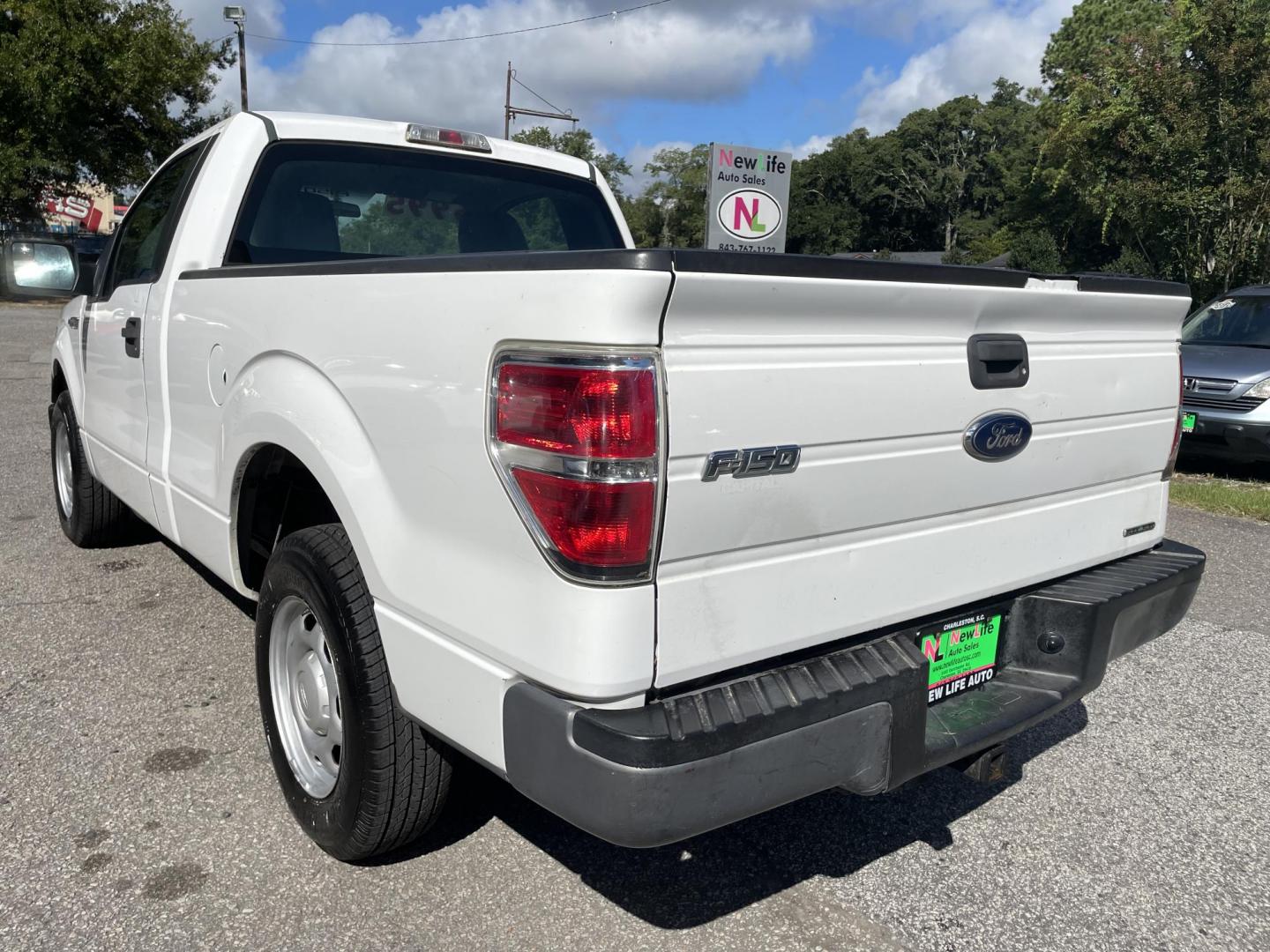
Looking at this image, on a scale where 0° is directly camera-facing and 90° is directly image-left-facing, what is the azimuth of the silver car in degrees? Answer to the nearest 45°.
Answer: approximately 45°

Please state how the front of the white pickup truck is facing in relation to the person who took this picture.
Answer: facing away from the viewer and to the left of the viewer

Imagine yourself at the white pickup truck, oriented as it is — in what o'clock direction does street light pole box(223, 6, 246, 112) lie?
The street light pole is roughly at 1 o'clock from the white pickup truck.

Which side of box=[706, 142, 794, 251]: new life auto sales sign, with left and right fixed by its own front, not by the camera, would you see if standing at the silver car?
left

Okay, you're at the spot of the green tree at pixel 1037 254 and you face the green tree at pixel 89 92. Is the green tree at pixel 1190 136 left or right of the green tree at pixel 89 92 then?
left

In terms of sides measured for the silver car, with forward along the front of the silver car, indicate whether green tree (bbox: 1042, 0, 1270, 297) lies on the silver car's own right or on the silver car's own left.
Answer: on the silver car's own right

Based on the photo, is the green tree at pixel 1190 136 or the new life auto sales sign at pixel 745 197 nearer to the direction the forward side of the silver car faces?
the new life auto sales sign

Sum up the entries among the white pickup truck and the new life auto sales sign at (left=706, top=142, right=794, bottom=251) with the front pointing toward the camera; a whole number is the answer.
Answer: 1

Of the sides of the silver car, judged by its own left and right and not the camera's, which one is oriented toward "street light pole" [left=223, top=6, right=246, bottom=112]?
right

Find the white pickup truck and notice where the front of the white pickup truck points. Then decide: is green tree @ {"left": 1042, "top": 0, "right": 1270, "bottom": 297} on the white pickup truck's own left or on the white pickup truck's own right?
on the white pickup truck's own right

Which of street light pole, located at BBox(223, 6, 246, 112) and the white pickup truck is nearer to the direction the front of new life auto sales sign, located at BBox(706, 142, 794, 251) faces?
the white pickup truck

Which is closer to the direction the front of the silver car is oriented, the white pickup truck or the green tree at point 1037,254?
the white pickup truck
